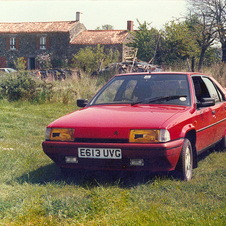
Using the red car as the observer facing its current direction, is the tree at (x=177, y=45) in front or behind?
behind

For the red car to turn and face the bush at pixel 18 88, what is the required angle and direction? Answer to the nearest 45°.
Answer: approximately 90° to its right

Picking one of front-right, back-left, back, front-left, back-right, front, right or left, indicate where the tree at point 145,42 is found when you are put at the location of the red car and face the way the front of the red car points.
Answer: back-right

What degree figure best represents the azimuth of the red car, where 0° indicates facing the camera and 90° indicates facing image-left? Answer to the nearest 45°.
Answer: approximately 45°
